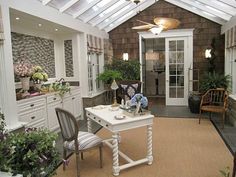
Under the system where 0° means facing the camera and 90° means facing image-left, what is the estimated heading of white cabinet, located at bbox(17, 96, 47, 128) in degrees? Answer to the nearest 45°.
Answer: approximately 315°

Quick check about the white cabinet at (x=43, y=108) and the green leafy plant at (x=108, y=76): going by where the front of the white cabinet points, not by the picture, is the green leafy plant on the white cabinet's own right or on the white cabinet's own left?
on the white cabinet's own left

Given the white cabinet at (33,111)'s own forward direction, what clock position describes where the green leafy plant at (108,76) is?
The green leafy plant is roughly at 9 o'clock from the white cabinet.

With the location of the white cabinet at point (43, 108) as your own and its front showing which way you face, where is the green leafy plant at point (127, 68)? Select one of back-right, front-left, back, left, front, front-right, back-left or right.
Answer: left

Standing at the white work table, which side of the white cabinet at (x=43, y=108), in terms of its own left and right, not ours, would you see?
front

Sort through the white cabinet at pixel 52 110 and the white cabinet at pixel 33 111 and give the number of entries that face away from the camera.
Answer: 0

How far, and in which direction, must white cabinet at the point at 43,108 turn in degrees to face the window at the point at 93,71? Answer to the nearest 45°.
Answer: approximately 90° to its left

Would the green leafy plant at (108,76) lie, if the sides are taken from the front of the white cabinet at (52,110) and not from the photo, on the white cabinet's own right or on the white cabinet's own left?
on the white cabinet's own left

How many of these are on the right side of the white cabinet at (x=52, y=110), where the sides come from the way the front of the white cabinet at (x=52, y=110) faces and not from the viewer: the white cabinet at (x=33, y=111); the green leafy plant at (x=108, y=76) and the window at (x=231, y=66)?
1

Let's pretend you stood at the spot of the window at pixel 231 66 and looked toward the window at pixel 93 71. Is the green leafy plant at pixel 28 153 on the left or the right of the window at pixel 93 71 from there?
left

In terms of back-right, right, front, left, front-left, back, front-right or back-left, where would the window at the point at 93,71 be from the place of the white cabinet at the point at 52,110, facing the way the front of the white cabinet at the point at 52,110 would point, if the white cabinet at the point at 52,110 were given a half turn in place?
right

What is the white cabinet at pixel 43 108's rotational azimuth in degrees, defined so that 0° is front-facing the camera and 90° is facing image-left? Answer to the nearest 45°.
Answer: approximately 315°

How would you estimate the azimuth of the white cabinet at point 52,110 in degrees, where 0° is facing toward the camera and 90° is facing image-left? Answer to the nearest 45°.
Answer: approximately 315°

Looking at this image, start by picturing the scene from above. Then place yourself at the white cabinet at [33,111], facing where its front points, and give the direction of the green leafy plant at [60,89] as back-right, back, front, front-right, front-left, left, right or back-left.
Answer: left

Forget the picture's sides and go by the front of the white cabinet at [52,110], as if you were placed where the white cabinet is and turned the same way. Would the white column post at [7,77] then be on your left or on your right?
on your right

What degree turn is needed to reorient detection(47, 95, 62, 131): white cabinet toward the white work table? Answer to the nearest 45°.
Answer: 0° — it already faces it
